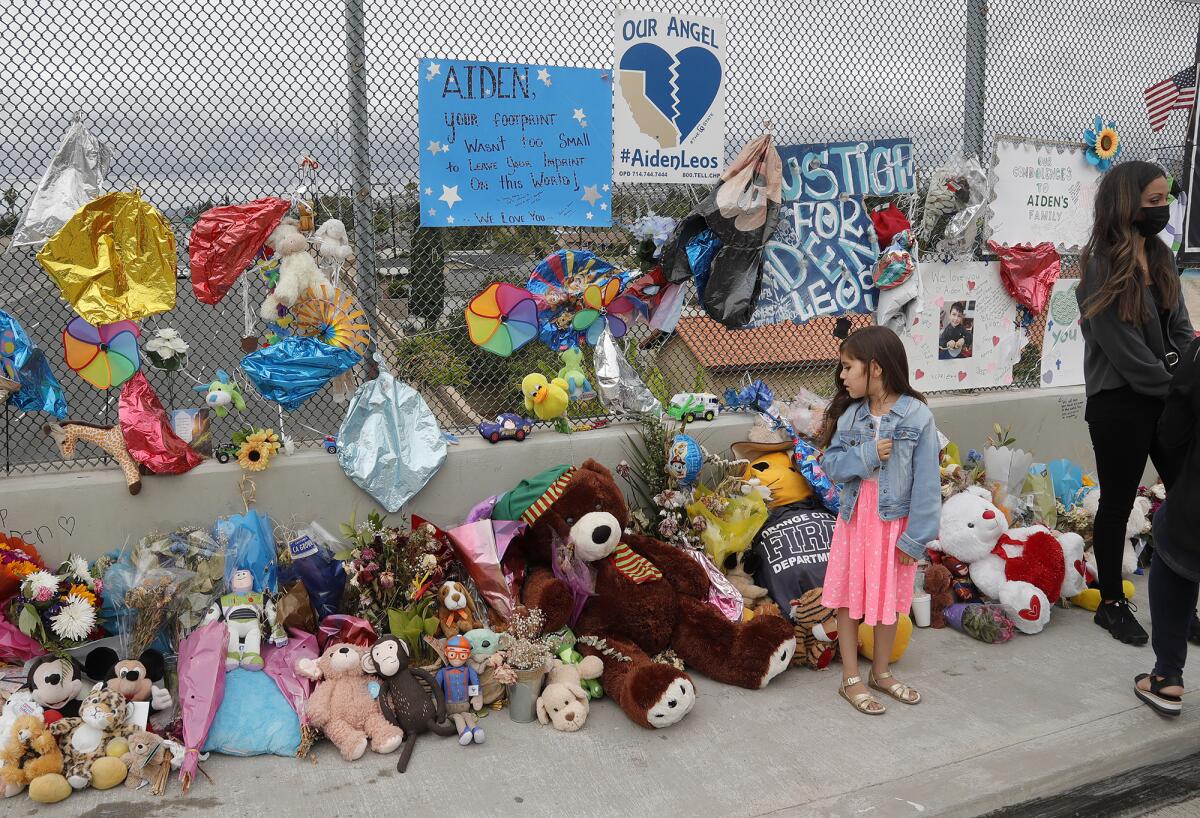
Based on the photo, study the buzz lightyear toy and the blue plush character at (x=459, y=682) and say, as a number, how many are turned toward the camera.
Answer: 2

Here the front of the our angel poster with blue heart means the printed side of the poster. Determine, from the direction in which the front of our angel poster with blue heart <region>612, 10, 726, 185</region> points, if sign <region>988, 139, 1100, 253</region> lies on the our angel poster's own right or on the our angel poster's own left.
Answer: on the our angel poster's own left

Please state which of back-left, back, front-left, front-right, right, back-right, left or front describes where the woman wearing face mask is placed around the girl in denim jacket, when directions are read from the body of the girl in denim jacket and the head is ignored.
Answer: back-left

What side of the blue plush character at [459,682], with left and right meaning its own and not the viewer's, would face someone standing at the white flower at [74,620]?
right

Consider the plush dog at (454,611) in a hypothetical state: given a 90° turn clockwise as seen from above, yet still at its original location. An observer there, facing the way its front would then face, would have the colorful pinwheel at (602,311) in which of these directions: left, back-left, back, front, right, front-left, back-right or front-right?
back-right

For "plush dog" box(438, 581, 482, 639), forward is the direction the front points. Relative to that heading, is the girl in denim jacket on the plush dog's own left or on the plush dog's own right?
on the plush dog's own left

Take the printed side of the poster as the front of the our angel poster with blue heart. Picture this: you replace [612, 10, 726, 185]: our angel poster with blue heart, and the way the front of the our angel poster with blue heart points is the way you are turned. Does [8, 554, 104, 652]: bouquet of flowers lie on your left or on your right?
on your right

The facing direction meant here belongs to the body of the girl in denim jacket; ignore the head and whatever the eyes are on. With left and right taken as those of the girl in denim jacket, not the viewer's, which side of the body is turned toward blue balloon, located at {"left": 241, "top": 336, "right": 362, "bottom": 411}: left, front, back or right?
right

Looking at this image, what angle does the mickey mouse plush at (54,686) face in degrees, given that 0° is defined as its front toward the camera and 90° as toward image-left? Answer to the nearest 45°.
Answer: approximately 0°
